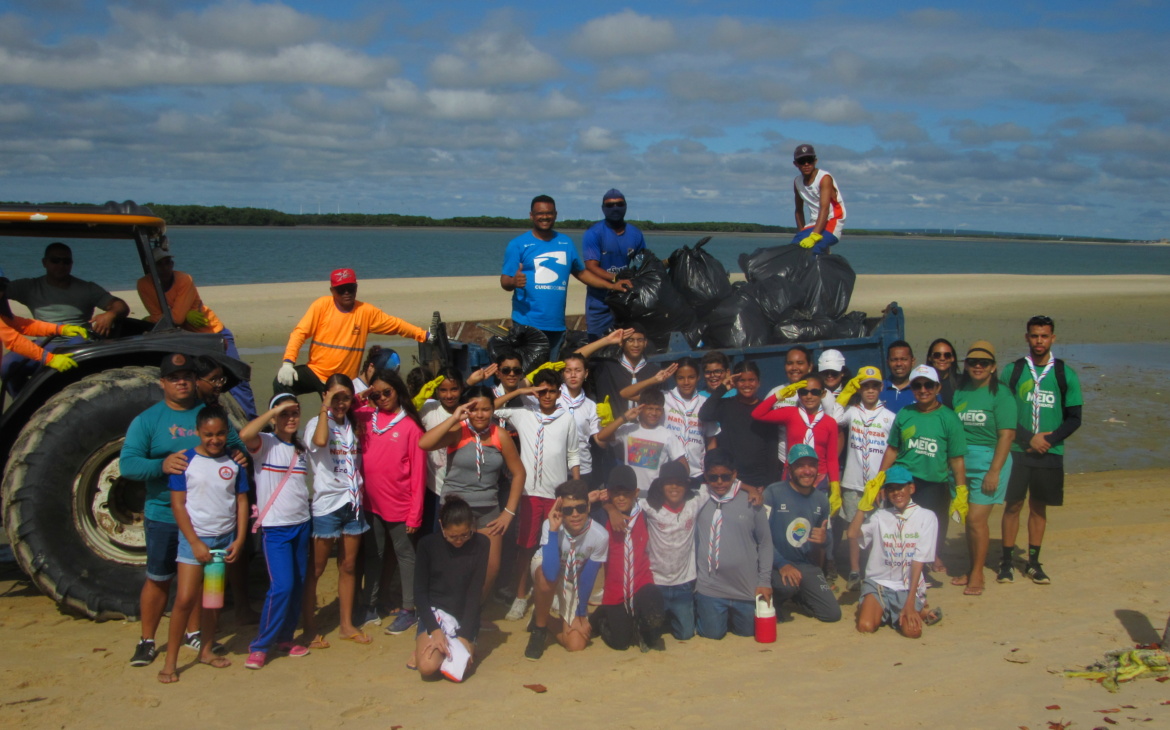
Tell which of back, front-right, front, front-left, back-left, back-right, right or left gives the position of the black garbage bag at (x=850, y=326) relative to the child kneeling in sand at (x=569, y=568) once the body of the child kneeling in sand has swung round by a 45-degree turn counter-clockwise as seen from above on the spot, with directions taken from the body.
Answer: left

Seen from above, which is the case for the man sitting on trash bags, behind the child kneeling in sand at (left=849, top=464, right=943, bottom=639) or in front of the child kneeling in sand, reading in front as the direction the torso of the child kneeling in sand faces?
behind

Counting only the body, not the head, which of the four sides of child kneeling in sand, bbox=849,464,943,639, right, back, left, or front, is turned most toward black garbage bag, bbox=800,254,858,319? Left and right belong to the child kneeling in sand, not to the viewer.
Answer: back

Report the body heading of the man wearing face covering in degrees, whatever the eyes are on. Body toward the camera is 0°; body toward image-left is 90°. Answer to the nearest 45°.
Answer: approximately 0°

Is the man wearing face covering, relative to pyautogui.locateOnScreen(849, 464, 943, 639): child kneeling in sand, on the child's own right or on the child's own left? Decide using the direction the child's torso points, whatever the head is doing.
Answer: on the child's own right

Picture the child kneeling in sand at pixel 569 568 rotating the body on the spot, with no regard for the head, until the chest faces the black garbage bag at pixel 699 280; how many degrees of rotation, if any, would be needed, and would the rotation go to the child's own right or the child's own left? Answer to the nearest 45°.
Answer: approximately 180°
